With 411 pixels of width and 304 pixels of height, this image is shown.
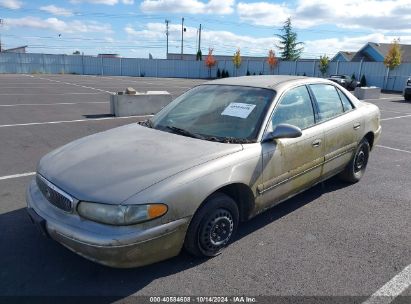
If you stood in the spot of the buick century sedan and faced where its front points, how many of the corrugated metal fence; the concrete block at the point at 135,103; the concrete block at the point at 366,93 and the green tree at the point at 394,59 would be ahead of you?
0

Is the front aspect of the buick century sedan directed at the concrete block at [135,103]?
no

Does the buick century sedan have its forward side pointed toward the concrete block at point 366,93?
no

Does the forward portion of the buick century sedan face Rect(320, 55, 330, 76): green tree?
no

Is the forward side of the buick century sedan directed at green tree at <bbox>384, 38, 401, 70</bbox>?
no

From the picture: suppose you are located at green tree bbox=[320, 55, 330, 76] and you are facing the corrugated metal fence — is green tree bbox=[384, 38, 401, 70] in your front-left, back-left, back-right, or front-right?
back-left

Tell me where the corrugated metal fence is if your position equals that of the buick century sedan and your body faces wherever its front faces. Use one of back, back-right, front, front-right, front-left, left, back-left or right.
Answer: back-right

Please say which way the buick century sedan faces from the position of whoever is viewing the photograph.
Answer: facing the viewer and to the left of the viewer

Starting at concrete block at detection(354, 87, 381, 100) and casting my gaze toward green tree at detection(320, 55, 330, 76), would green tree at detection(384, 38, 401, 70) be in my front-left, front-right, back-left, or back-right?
front-right

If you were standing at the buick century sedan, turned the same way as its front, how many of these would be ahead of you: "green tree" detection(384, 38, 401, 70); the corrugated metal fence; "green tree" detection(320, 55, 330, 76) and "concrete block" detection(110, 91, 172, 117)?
0
